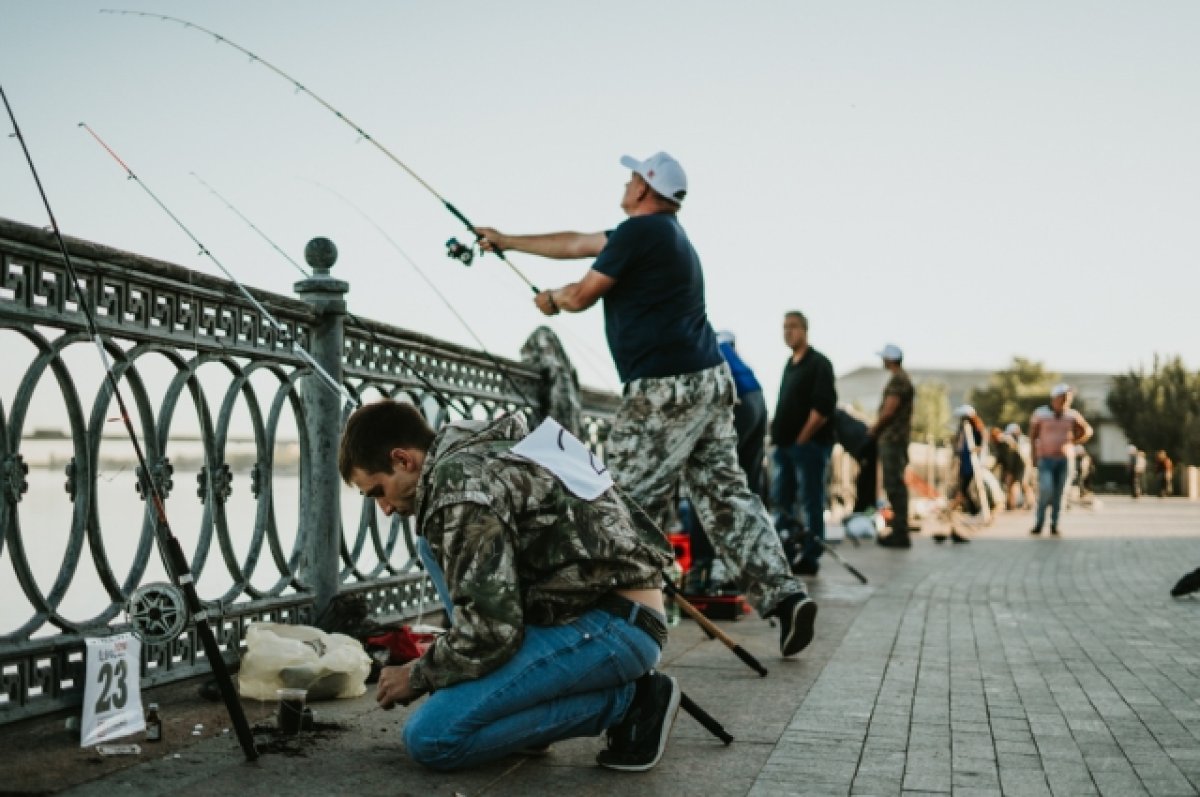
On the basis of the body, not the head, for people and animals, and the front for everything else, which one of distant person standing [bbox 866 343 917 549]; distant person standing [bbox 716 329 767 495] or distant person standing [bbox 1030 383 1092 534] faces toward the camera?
distant person standing [bbox 1030 383 1092 534]

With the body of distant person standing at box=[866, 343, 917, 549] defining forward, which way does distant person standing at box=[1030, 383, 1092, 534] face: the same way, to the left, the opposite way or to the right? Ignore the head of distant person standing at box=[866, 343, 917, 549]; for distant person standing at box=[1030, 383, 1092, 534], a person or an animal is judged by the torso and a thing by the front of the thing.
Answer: to the left

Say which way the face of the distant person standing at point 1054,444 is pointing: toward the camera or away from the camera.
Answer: toward the camera

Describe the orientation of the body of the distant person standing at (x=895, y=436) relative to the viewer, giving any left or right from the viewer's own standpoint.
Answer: facing to the left of the viewer

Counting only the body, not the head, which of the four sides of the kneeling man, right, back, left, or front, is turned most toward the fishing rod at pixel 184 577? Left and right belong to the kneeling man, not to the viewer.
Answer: front

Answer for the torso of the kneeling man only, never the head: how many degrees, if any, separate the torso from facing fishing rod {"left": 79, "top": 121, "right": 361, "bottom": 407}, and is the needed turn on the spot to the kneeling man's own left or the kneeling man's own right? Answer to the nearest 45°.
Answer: approximately 45° to the kneeling man's own right

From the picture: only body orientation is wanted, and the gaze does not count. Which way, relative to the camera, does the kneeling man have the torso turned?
to the viewer's left

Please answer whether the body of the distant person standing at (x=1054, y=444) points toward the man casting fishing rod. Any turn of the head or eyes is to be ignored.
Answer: yes

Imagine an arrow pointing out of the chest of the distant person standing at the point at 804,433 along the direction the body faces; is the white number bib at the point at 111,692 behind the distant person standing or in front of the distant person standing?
in front

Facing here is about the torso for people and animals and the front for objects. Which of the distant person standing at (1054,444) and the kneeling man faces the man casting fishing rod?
the distant person standing

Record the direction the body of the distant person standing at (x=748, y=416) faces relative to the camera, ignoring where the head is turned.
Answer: to the viewer's left

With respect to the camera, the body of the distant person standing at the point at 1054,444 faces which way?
toward the camera

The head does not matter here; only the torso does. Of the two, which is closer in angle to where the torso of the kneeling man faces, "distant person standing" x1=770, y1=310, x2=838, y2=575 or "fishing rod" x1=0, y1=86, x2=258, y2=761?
the fishing rod

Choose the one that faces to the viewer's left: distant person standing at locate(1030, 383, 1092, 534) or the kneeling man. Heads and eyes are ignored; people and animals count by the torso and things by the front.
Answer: the kneeling man
